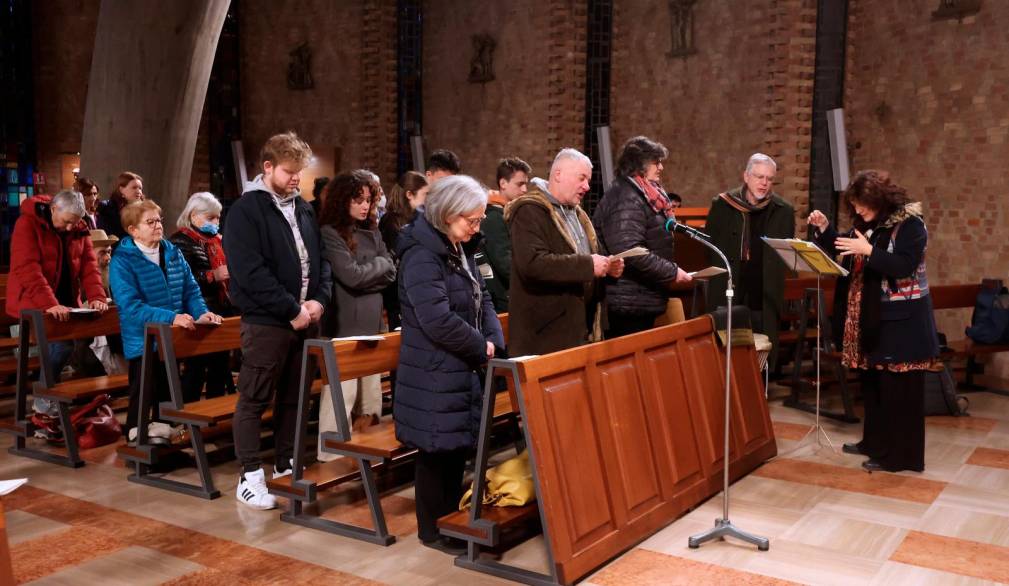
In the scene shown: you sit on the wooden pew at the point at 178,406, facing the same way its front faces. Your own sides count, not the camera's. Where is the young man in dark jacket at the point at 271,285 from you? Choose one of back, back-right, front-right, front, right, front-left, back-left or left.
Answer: front

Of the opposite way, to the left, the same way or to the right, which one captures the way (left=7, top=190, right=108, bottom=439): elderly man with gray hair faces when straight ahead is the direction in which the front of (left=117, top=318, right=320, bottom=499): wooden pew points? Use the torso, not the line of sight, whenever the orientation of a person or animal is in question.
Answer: the same way

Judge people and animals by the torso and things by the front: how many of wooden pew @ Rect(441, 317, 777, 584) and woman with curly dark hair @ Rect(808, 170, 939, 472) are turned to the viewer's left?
1

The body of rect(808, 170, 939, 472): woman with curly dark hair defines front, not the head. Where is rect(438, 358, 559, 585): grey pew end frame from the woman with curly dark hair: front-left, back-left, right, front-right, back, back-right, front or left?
front-left

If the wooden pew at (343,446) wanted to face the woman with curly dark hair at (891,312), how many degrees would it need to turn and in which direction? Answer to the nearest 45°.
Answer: approximately 45° to its left

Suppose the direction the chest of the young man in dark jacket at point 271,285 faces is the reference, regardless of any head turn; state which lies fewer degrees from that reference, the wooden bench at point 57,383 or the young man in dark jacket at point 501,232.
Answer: the young man in dark jacket

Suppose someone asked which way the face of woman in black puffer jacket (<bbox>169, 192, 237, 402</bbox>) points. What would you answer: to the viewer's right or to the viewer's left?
to the viewer's right

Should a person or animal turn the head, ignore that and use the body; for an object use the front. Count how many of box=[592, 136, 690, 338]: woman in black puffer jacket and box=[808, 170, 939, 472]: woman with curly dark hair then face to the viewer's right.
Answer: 1

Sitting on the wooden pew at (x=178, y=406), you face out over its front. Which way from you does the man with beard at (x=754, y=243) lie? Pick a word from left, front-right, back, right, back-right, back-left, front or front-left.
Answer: front-left

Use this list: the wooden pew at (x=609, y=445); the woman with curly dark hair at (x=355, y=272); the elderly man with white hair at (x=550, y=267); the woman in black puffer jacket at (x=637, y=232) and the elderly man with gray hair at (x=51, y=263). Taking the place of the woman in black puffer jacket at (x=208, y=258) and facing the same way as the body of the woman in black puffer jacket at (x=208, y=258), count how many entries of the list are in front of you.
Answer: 4

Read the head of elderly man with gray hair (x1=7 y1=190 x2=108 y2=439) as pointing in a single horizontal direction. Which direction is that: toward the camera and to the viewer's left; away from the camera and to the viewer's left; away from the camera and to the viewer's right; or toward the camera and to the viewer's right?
toward the camera and to the viewer's right

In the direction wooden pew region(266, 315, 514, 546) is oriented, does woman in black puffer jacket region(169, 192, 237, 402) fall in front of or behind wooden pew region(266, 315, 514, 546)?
behind

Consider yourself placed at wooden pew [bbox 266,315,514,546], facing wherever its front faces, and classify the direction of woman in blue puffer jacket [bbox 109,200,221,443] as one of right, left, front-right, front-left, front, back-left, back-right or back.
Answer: back

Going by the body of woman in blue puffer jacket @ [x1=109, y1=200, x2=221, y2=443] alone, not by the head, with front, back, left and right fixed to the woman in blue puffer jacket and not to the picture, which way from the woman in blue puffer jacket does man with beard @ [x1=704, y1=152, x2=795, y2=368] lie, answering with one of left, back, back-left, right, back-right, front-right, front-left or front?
front-left

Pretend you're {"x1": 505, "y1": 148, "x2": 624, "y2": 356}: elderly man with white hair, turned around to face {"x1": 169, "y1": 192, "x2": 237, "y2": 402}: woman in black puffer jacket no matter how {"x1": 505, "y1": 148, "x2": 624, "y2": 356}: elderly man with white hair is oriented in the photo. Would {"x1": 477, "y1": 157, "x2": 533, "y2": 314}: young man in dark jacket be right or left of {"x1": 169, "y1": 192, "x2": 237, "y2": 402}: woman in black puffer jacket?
right

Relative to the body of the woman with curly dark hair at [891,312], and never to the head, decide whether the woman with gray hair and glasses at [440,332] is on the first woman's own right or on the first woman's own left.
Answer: on the first woman's own left

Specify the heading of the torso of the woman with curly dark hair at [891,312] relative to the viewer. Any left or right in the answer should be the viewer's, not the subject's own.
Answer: facing to the left of the viewer

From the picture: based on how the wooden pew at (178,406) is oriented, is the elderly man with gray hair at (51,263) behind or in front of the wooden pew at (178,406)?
behind

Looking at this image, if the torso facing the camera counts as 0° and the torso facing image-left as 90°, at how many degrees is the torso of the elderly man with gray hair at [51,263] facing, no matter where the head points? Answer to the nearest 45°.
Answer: approximately 315°
